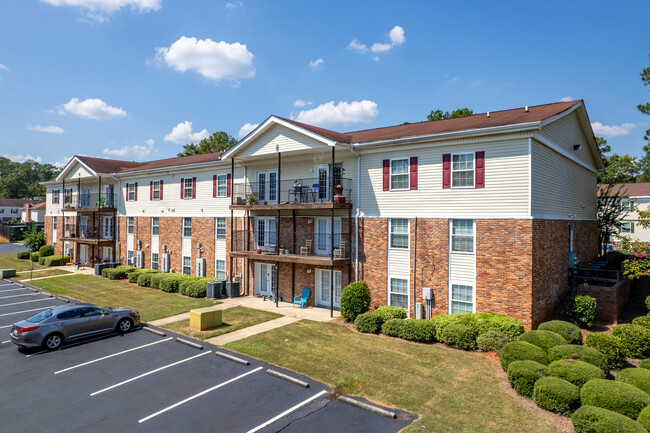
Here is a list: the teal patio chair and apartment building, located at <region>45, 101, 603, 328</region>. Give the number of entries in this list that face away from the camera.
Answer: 0

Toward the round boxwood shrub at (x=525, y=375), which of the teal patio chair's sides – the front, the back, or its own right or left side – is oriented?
left

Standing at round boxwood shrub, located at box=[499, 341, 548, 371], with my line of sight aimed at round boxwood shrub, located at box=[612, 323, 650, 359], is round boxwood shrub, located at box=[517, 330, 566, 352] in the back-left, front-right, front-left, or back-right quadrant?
front-left

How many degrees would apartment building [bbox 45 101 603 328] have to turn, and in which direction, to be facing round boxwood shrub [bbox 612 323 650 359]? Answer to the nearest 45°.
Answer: approximately 90° to its left

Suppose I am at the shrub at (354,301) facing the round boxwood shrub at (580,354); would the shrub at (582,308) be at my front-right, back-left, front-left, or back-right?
front-left

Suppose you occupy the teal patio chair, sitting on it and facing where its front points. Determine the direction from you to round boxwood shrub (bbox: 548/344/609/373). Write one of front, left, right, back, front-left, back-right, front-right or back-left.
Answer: left

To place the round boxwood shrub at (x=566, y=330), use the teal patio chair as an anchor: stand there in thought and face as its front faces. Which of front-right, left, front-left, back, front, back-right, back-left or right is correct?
left

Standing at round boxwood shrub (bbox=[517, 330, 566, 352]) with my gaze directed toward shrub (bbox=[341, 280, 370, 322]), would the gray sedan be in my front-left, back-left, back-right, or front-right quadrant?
front-left

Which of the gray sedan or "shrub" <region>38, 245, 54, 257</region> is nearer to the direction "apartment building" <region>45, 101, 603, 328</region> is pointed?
the gray sedan

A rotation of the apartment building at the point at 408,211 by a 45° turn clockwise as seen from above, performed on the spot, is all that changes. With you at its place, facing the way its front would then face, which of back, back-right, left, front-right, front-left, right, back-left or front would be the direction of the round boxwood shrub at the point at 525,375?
left

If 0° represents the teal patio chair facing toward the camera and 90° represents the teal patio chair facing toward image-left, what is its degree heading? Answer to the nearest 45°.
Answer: approximately 45°

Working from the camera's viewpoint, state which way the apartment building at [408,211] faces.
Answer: facing the viewer and to the left of the viewer
